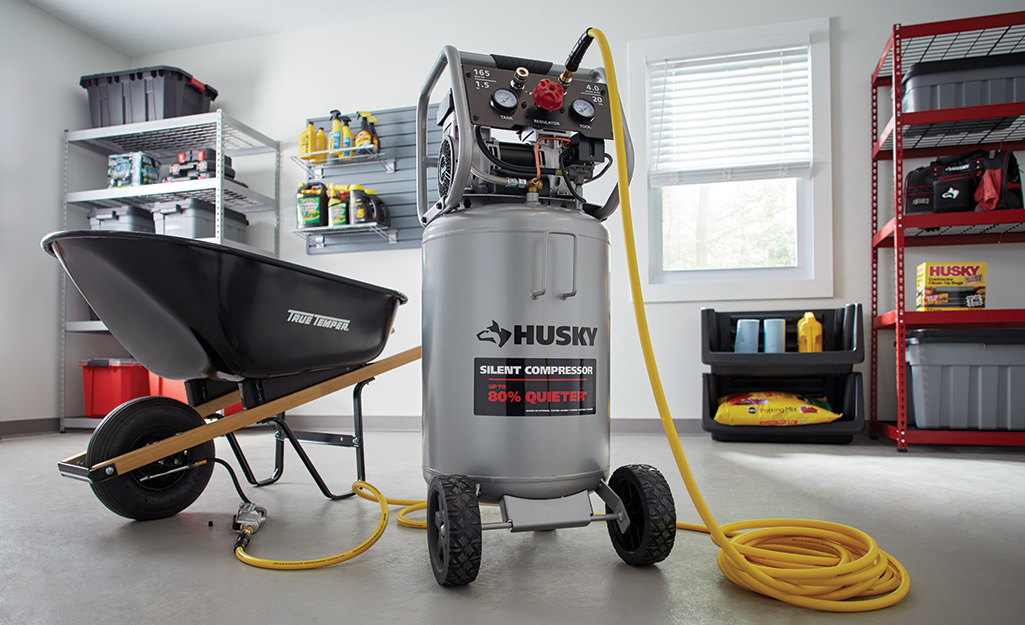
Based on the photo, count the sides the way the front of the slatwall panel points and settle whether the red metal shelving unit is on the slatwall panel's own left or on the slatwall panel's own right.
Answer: on the slatwall panel's own left

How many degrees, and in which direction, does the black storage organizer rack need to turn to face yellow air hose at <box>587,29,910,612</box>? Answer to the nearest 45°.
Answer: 0° — it already faces it

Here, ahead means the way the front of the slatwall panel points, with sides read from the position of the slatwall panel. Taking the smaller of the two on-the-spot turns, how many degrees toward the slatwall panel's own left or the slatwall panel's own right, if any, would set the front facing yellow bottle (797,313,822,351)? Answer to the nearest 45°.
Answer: approximately 45° to the slatwall panel's own left

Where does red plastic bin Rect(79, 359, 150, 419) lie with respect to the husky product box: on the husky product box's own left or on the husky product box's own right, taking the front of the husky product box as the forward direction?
on the husky product box's own right

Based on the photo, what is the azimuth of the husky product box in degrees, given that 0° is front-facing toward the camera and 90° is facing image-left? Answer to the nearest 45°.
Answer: approximately 0°

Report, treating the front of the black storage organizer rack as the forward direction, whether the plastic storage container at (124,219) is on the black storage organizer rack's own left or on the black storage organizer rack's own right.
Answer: on the black storage organizer rack's own right

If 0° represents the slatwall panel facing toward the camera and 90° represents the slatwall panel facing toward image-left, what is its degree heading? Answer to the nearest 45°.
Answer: approximately 0°
